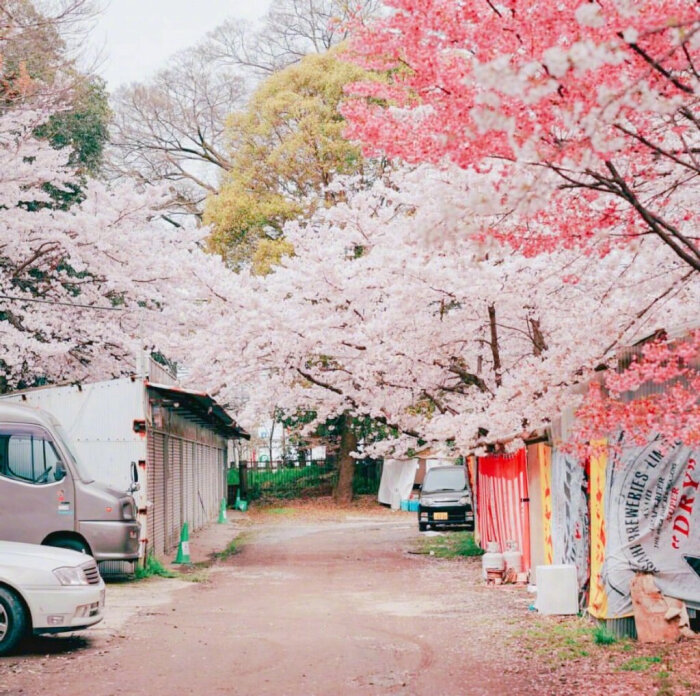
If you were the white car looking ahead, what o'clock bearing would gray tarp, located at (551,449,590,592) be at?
The gray tarp is roughly at 10 o'clock from the white car.

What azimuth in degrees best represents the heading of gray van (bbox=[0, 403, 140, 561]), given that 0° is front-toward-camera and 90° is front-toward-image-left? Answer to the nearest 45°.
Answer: approximately 270°

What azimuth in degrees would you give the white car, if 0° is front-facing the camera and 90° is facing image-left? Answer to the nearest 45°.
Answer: approximately 315°

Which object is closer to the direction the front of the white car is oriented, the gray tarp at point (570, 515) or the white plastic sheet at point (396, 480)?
the gray tarp

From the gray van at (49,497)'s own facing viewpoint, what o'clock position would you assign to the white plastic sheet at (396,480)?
The white plastic sheet is roughly at 10 o'clock from the gray van.

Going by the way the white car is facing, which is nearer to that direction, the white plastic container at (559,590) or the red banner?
the white plastic container
